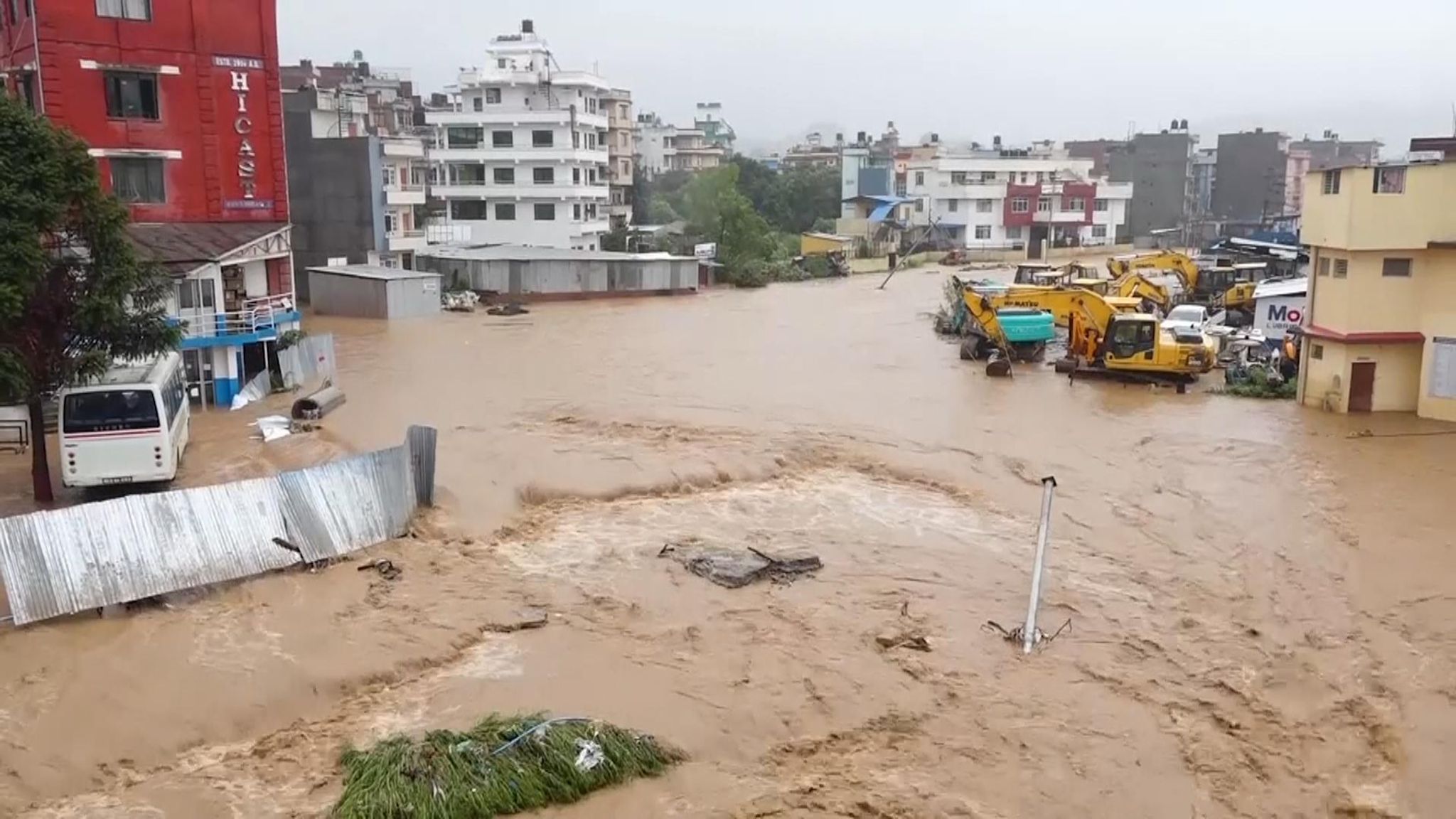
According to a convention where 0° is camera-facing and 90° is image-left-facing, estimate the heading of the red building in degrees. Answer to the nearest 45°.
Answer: approximately 0°

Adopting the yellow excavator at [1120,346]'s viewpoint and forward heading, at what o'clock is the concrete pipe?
The concrete pipe is roughly at 11 o'clock from the yellow excavator.

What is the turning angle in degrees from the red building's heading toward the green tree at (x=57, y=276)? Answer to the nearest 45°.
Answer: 0° — it already faces it

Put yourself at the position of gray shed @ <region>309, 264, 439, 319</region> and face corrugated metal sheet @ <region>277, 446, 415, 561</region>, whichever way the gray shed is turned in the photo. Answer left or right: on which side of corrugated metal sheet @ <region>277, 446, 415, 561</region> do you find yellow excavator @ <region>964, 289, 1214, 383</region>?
left

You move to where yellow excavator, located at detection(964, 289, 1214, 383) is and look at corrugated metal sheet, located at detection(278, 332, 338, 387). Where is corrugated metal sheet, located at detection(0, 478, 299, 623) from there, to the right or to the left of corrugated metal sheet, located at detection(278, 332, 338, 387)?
left

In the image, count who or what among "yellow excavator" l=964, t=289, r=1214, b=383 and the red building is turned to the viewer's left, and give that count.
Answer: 1

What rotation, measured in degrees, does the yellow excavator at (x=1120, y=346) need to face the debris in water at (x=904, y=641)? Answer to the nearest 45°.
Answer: approximately 90° to its left

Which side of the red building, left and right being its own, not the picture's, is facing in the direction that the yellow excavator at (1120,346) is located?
left

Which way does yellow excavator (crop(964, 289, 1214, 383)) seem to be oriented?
to the viewer's left
